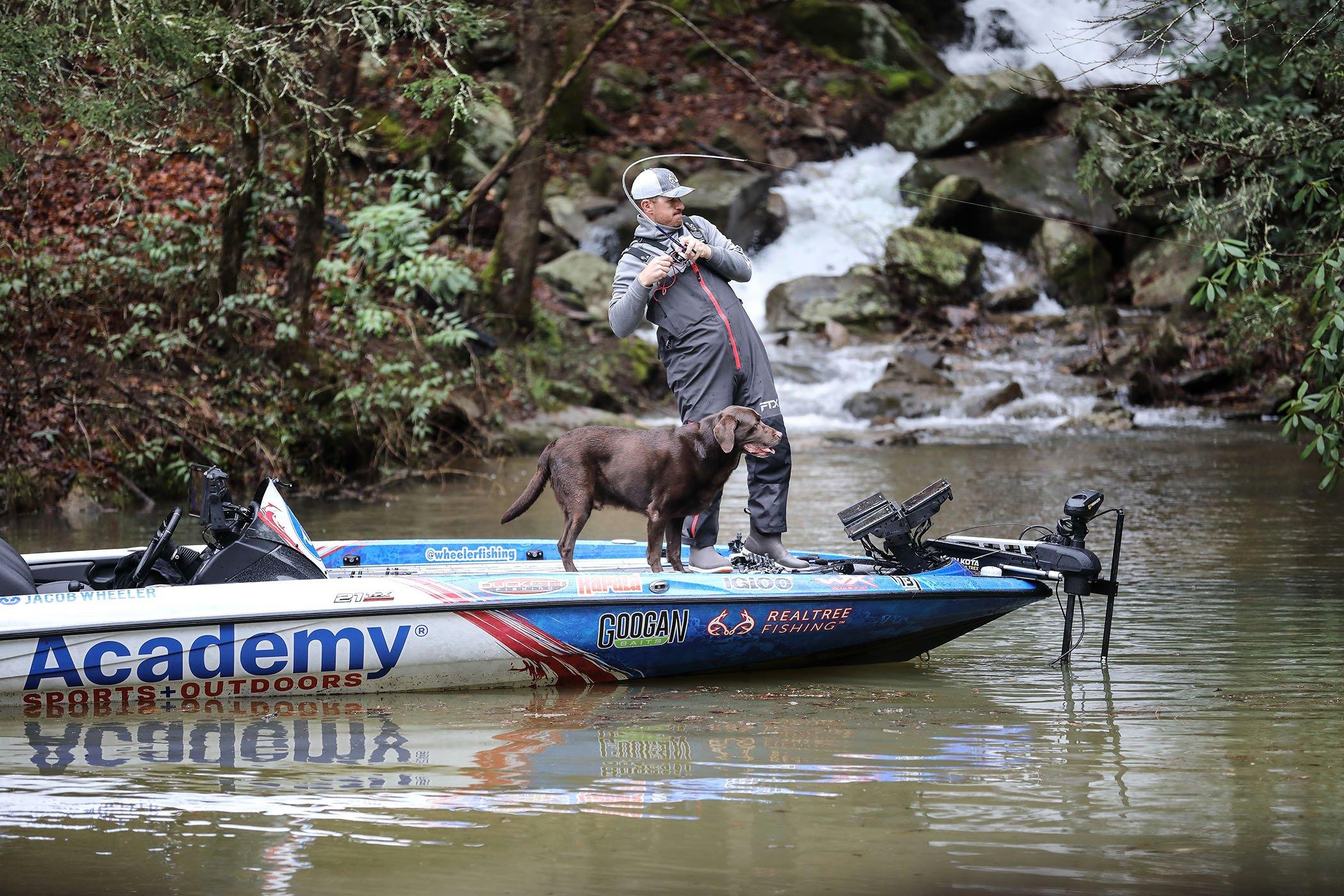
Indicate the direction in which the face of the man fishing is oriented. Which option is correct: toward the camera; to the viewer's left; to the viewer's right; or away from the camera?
to the viewer's right

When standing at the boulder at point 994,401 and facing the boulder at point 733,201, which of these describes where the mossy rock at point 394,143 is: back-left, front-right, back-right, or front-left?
front-left

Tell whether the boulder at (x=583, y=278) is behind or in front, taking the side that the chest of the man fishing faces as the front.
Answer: behind

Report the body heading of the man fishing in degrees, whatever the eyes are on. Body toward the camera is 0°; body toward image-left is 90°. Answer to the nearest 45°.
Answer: approximately 315°

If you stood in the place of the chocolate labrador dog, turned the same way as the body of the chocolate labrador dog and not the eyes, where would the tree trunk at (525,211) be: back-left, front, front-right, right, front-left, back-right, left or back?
left

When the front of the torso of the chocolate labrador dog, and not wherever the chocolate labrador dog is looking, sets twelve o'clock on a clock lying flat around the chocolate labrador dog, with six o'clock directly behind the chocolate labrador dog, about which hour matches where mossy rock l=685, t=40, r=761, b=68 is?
The mossy rock is roughly at 9 o'clock from the chocolate labrador dog.

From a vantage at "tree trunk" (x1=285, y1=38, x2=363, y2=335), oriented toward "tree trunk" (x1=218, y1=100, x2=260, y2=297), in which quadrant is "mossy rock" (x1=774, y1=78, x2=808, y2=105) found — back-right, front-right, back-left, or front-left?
back-right

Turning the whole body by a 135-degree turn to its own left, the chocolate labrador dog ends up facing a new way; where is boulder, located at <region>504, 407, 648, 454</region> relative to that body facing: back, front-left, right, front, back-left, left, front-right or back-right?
front-right

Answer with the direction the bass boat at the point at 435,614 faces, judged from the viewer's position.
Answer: facing to the right of the viewer

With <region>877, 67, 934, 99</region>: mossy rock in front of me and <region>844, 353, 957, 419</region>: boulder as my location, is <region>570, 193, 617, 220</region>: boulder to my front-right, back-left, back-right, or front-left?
front-left

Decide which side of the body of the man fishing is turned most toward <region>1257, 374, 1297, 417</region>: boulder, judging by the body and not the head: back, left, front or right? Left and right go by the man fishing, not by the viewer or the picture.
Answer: left

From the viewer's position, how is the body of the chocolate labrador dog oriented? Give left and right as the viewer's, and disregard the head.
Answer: facing to the right of the viewer
